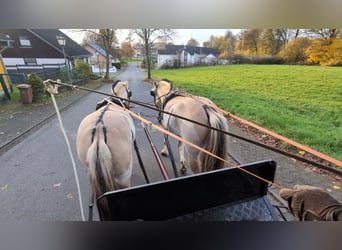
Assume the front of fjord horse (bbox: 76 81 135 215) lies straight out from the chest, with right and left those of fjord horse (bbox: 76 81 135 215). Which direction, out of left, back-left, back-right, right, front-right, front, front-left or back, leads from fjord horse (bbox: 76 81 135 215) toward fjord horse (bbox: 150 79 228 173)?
right

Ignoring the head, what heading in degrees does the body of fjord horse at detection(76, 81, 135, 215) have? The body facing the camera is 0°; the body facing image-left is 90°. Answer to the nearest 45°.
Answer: approximately 180°

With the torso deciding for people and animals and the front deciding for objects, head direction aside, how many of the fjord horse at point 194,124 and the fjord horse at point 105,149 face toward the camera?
0

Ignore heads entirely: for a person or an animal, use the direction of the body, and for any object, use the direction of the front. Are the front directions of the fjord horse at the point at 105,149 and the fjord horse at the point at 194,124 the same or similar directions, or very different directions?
same or similar directions

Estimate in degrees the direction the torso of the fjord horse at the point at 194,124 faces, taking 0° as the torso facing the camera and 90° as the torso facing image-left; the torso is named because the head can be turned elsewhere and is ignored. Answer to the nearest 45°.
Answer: approximately 135°

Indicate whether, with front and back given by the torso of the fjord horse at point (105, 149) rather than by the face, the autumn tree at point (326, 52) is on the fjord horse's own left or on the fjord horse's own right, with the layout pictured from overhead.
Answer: on the fjord horse's own right

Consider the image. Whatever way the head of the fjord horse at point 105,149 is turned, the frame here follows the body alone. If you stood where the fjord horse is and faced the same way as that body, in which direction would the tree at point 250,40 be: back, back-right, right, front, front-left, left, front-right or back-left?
right

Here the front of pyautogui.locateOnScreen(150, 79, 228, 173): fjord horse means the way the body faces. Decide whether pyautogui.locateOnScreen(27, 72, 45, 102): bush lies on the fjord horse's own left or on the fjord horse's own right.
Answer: on the fjord horse's own left
